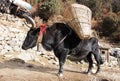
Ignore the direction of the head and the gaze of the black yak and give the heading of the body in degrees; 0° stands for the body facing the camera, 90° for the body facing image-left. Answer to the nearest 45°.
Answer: approximately 90°
